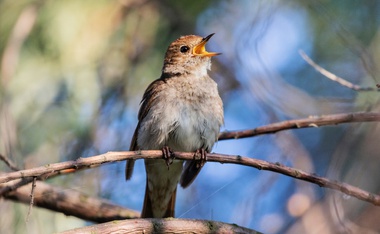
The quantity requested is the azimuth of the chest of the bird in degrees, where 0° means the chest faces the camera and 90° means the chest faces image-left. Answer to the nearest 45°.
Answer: approximately 315°
